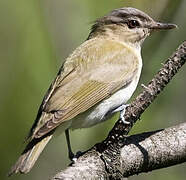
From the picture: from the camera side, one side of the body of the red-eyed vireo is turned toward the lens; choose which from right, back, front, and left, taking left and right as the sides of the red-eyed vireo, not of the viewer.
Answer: right
